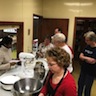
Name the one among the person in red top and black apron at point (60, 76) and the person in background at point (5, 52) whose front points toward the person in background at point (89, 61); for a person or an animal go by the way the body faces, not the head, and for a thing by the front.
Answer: the person in background at point (5, 52)

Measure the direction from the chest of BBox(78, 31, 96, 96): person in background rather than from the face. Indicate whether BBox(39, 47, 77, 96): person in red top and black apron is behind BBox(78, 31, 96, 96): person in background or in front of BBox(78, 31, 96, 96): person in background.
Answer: in front

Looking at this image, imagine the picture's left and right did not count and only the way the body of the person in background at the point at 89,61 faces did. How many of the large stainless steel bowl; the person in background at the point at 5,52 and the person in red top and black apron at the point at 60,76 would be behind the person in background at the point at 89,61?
0

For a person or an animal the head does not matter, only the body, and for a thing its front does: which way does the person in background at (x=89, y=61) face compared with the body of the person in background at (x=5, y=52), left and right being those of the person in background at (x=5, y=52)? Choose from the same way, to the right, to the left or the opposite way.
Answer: the opposite way

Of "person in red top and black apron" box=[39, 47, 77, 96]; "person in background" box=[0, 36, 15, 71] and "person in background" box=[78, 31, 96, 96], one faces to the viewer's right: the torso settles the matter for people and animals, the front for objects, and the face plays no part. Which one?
"person in background" box=[0, 36, 15, 71]

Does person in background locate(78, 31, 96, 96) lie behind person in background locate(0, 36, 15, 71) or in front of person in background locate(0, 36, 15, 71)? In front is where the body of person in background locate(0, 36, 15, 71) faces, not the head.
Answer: in front

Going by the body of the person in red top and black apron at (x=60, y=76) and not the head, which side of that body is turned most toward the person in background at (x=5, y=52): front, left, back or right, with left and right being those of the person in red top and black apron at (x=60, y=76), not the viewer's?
right

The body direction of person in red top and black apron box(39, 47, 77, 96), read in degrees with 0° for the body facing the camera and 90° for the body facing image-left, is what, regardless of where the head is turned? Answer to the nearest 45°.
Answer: approximately 45°

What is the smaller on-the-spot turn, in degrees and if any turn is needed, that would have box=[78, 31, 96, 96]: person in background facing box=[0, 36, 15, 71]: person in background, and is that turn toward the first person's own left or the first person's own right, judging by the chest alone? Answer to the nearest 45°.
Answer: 0° — they already face them

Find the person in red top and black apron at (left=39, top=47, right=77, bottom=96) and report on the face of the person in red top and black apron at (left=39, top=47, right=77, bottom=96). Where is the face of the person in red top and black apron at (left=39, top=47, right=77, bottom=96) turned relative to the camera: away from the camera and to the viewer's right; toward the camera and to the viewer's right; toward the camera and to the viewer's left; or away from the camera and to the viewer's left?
toward the camera and to the viewer's left

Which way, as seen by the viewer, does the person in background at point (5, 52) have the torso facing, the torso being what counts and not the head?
to the viewer's right
